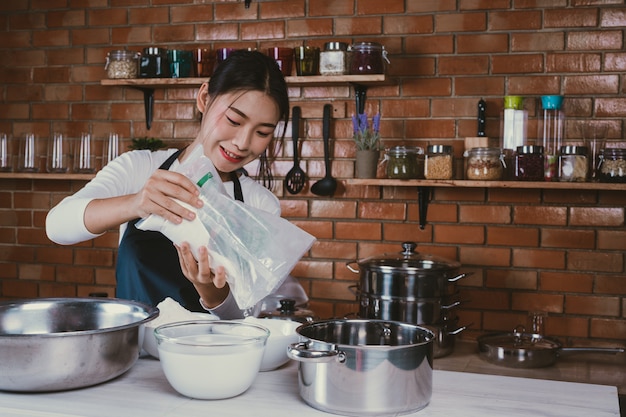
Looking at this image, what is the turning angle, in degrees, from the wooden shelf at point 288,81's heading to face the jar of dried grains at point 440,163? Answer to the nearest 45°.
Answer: approximately 45° to its left

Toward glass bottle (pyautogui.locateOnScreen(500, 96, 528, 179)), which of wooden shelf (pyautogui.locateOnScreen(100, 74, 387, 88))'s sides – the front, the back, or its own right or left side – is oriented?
left

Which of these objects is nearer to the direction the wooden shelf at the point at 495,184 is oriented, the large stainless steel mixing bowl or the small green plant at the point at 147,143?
the large stainless steel mixing bowl

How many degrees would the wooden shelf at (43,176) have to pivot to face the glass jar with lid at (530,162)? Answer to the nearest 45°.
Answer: approximately 45° to its left

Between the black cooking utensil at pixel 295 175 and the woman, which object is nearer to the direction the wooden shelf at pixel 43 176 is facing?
the woman

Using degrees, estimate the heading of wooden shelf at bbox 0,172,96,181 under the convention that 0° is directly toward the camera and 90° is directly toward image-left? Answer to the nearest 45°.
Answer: approximately 0°

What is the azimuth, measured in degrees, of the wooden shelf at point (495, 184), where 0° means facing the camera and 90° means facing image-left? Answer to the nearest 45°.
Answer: approximately 0°
